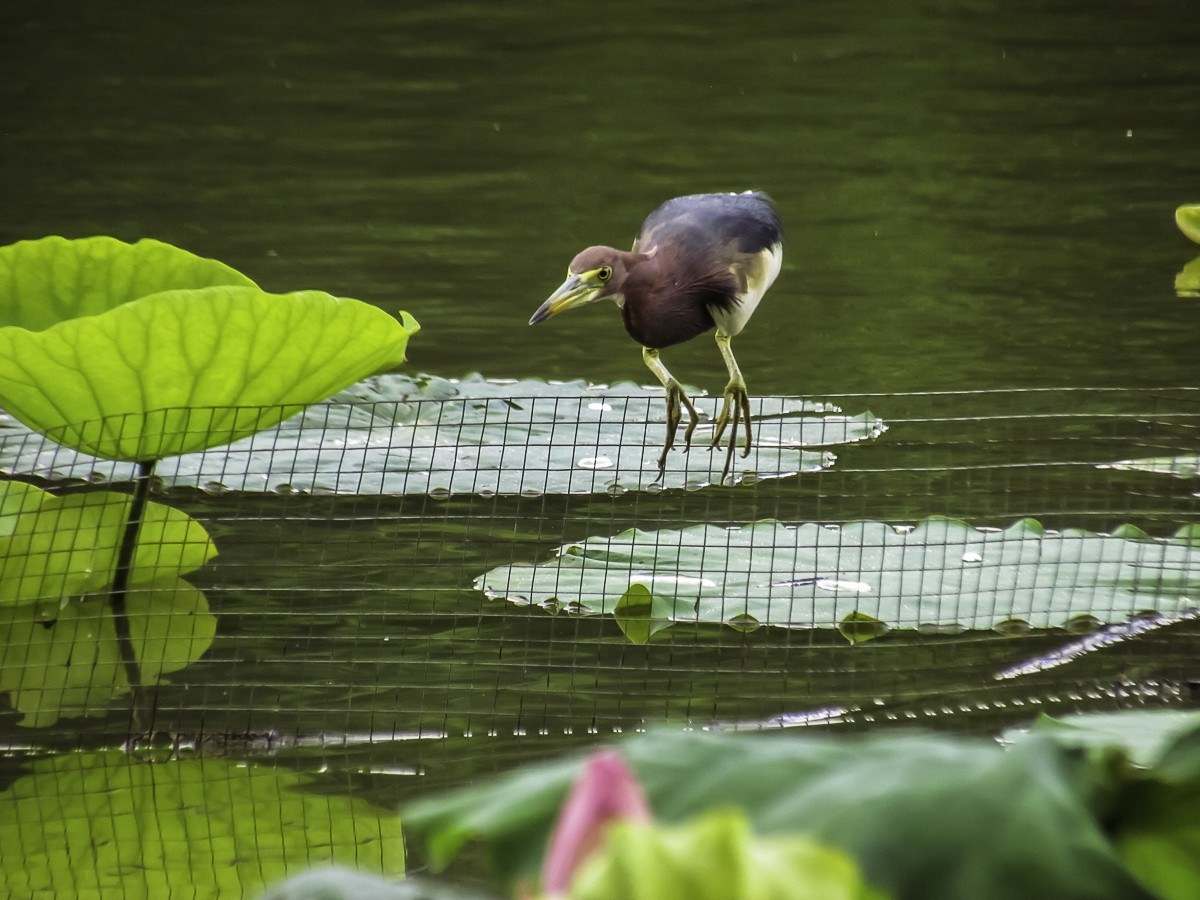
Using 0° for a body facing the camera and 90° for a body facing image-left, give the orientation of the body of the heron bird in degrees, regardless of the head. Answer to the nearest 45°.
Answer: approximately 45°

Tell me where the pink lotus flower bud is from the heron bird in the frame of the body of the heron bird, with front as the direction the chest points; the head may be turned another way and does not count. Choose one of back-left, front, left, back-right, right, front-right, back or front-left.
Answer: front-left

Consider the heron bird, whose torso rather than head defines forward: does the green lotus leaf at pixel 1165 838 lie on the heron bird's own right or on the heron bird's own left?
on the heron bird's own left

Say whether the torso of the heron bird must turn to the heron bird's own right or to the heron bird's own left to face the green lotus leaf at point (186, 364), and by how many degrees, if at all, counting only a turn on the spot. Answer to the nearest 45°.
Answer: approximately 45° to the heron bird's own right

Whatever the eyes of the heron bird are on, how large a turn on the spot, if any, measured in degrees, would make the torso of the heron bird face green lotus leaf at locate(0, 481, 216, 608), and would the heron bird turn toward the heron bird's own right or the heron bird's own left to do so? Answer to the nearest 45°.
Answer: approximately 45° to the heron bird's own right

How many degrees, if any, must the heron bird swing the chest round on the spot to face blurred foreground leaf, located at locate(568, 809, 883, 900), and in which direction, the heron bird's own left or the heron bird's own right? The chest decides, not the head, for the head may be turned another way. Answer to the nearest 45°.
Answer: approximately 45° to the heron bird's own left
